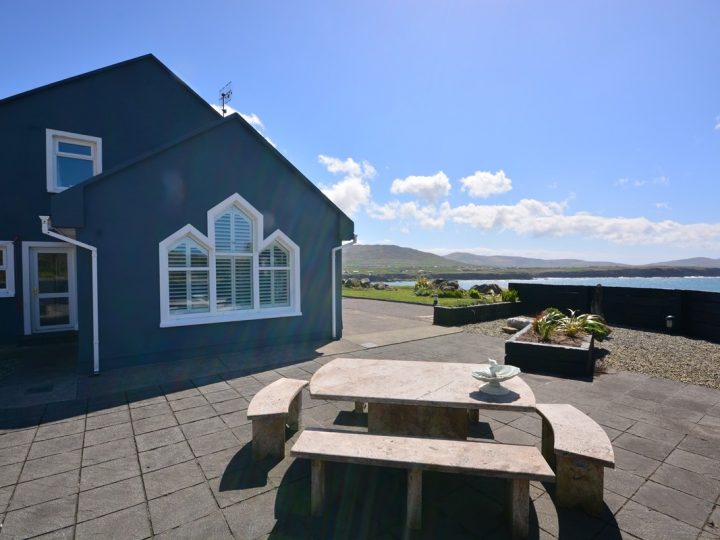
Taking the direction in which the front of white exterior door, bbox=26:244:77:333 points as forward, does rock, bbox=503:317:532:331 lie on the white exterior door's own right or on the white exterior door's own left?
on the white exterior door's own left

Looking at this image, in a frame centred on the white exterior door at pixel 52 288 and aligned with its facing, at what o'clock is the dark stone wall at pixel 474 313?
The dark stone wall is roughly at 10 o'clock from the white exterior door.

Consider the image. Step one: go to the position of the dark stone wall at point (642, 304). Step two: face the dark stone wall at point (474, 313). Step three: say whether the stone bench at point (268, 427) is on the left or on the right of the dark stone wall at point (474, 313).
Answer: left

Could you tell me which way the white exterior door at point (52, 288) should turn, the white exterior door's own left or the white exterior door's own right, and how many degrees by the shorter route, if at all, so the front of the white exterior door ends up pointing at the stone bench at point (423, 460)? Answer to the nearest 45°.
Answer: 0° — it already faces it

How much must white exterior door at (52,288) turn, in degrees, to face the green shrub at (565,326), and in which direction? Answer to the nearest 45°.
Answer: approximately 45° to its left

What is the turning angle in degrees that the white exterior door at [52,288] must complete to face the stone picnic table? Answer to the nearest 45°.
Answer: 0° — it already faces it

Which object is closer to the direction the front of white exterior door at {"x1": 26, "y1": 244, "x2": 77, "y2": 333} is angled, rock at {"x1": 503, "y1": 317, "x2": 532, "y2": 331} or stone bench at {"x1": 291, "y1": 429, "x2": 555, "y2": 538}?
the stone bench

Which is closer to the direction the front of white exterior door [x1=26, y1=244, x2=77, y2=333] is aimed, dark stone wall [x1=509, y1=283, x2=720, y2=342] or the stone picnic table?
the stone picnic table

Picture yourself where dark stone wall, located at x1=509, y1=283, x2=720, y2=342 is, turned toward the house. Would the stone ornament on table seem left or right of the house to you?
left

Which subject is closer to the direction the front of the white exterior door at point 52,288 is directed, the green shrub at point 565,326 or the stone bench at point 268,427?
the stone bench

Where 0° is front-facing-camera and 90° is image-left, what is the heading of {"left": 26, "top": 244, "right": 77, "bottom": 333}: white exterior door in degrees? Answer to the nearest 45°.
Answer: approximately 0°
